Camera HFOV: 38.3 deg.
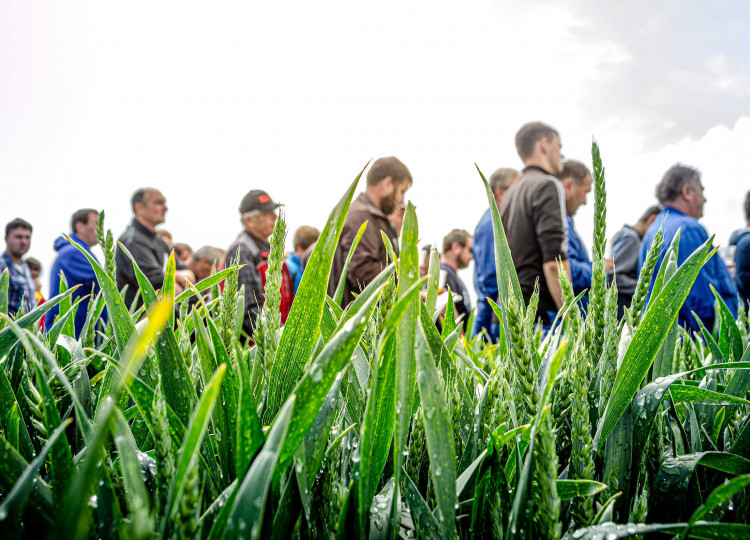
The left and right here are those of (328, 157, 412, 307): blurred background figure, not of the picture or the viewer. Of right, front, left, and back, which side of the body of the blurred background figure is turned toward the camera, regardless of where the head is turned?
right

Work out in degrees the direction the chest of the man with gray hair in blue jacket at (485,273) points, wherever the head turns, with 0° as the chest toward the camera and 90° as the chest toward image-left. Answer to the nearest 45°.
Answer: approximately 270°
